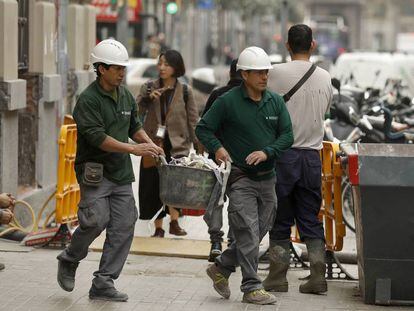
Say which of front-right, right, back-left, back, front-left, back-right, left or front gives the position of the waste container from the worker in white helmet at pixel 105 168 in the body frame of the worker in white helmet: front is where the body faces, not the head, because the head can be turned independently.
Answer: front-left

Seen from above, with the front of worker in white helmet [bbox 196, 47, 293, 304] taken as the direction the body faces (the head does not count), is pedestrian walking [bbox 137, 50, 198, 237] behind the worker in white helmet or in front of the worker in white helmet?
behind

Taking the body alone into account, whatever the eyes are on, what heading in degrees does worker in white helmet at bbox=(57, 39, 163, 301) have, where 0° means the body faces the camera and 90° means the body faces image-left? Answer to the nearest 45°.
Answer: approximately 315°

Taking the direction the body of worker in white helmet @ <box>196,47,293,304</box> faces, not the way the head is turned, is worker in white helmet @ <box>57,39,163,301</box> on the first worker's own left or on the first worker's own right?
on the first worker's own right

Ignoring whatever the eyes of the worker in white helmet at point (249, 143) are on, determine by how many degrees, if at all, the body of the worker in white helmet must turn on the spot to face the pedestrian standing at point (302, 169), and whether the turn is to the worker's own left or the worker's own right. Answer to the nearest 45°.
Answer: approximately 90° to the worker's own left

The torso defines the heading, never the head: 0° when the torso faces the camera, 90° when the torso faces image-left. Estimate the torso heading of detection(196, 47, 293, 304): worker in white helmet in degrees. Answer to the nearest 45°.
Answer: approximately 315°

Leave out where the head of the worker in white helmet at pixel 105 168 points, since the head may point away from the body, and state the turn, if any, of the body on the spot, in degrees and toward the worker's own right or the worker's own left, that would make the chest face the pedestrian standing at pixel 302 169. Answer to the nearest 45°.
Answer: approximately 45° to the worker's own left

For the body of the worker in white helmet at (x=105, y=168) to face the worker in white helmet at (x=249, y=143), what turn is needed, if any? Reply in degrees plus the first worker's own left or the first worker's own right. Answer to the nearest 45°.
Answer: approximately 45° to the first worker's own left

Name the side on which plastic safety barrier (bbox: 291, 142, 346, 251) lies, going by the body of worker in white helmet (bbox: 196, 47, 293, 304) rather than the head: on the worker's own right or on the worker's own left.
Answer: on the worker's own left

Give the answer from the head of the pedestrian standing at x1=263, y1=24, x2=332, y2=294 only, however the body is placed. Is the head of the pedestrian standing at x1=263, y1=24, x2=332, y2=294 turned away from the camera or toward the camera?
away from the camera
